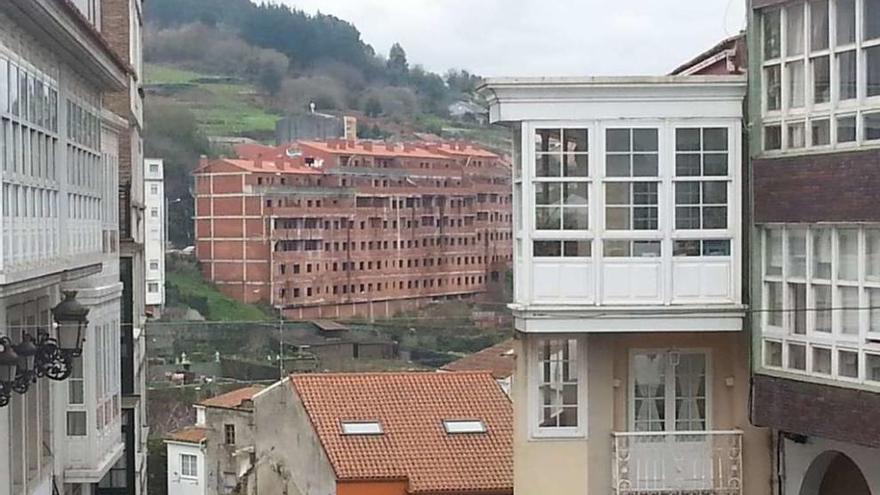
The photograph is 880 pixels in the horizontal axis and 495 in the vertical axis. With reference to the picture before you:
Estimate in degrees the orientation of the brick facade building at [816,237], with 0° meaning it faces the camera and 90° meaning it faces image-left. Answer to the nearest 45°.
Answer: approximately 45°

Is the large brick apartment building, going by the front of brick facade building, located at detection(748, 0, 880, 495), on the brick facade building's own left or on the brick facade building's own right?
on the brick facade building's own right

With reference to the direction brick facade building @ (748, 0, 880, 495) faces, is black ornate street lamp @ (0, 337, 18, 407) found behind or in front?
in front

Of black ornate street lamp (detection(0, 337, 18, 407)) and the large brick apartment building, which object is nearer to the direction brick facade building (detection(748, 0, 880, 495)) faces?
the black ornate street lamp

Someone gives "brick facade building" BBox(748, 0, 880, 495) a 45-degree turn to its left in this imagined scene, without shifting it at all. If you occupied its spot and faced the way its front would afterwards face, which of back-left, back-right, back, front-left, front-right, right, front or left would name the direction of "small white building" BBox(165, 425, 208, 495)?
back-right

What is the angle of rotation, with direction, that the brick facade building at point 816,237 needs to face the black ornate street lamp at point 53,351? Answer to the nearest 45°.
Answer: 0° — it already faces it

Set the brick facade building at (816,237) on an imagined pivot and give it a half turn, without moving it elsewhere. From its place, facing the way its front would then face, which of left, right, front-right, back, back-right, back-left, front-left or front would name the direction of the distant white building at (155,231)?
left
